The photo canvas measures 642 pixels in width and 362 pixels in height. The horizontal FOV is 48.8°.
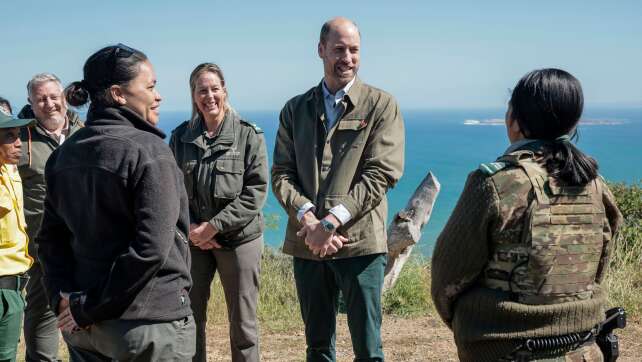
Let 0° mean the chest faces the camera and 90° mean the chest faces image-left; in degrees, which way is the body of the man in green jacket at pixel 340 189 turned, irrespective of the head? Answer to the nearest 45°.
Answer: approximately 0°

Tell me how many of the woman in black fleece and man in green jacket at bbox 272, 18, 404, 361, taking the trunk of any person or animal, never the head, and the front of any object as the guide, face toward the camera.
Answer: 1

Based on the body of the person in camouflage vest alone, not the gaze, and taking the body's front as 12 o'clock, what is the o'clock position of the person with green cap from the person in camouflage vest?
The person with green cap is roughly at 11 o'clock from the person in camouflage vest.

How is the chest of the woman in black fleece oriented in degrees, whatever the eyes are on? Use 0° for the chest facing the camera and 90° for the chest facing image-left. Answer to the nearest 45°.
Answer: approximately 225°

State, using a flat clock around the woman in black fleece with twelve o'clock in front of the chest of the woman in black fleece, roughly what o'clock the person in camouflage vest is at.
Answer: The person in camouflage vest is roughly at 2 o'clock from the woman in black fleece.

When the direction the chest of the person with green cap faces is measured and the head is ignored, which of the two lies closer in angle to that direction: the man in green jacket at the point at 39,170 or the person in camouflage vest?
the person in camouflage vest

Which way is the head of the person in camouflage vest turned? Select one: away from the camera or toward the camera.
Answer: away from the camera

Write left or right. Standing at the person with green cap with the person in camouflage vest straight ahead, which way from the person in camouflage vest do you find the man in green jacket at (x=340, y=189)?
left

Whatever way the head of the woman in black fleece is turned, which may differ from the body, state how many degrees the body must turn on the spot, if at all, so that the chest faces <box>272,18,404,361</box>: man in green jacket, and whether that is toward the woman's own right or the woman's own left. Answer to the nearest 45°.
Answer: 0° — they already face them

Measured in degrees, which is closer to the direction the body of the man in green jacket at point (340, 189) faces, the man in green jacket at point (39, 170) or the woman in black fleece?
the woman in black fleece

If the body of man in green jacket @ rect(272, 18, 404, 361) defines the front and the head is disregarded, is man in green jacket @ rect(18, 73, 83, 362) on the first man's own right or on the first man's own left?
on the first man's own right

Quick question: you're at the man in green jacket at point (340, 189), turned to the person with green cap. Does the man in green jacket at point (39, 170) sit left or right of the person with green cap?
right
